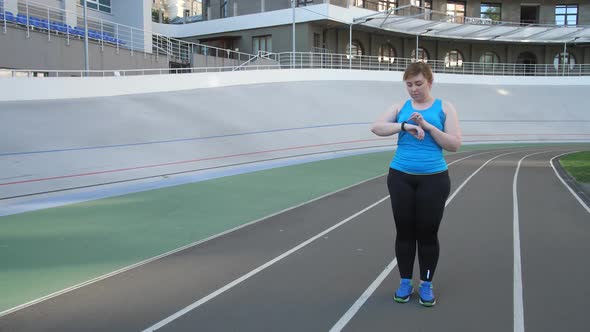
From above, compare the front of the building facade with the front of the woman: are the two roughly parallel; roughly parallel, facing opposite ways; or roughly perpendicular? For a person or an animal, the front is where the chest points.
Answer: roughly parallel

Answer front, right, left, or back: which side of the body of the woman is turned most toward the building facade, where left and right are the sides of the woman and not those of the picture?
back

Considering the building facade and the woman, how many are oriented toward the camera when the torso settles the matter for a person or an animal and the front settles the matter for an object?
2

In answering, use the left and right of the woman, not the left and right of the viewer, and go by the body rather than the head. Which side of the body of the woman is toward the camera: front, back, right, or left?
front

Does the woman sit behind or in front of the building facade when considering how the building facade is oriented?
in front

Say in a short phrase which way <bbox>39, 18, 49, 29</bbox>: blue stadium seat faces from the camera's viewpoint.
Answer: facing the viewer and to the right of the viewer

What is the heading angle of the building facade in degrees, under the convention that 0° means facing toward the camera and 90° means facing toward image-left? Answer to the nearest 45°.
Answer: approximately 0°

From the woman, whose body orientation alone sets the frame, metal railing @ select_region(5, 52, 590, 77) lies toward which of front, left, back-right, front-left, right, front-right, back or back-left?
back
